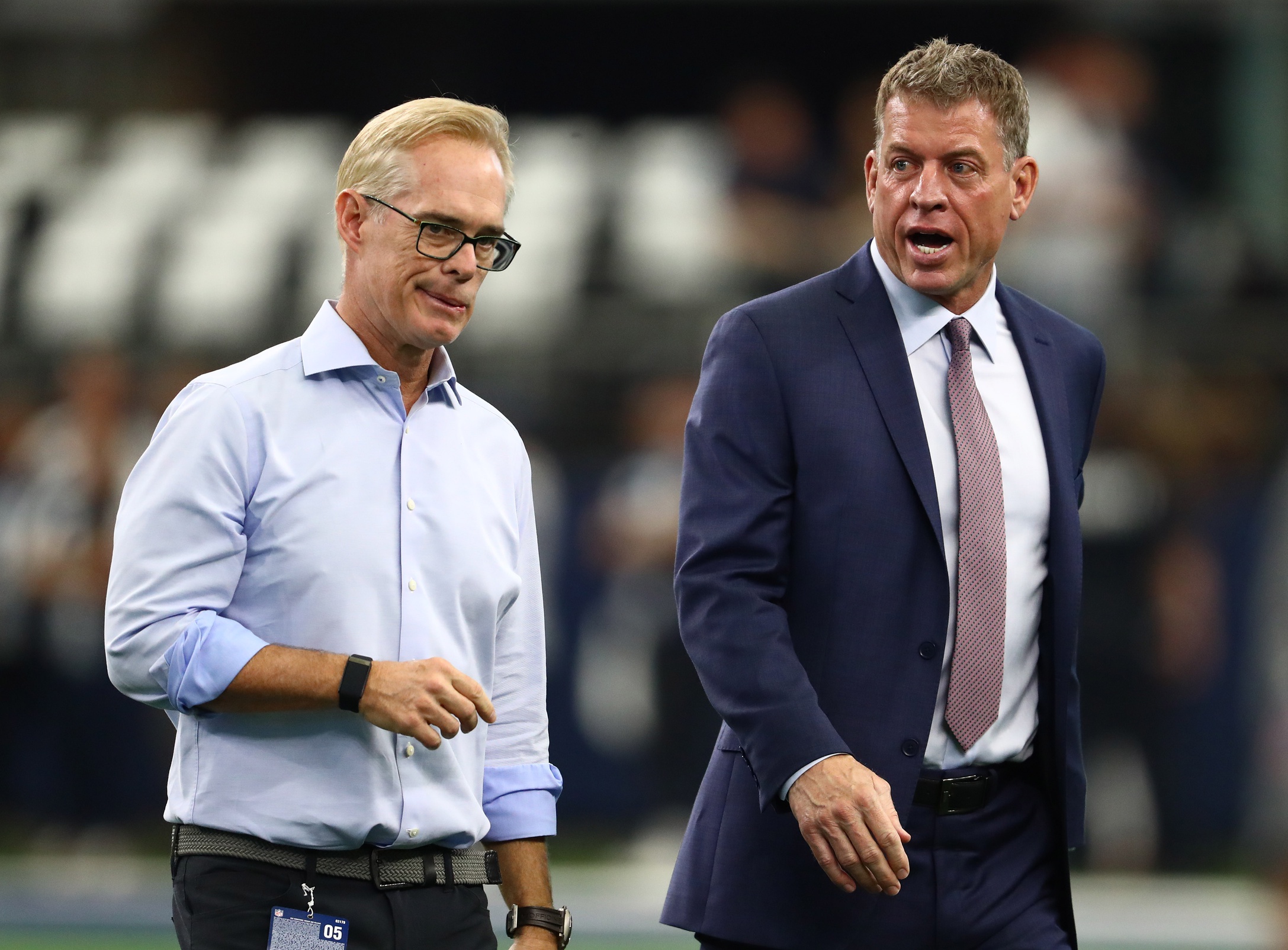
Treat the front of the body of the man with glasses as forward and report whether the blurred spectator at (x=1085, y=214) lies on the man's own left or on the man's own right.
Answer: on the man's own left

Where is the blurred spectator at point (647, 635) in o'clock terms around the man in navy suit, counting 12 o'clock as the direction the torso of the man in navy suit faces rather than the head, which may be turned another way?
The blurred spectator is roughly at 7 o'clock from the man in navy suit.

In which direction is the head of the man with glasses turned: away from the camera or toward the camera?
toward the camera

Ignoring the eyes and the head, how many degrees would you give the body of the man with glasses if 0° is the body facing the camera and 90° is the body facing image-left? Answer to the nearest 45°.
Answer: approximately 315°

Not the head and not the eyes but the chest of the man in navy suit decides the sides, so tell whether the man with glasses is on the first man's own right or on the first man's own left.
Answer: on the first man's own right

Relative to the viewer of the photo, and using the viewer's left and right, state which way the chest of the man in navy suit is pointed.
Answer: facing the viewer and to the right of the viewer

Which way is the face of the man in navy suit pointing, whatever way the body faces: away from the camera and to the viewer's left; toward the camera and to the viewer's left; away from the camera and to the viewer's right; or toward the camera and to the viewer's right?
toward the camera and to the viewer's left

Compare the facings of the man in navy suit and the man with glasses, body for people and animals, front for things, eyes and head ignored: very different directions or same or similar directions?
same or similar directions

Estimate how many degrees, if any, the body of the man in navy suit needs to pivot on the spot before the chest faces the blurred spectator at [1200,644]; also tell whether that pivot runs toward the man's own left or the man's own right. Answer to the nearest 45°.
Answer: approximately 135° to the man's own left

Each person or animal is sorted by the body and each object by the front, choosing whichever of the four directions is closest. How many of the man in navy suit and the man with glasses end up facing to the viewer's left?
0

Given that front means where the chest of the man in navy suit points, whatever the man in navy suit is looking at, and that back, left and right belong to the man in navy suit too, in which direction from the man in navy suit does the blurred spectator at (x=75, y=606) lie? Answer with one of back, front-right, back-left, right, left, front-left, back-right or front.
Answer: back

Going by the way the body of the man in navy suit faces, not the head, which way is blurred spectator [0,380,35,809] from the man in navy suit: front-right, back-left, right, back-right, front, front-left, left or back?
back

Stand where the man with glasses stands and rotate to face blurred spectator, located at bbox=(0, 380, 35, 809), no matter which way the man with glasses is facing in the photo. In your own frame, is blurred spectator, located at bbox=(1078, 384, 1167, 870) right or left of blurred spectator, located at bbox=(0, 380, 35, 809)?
right
